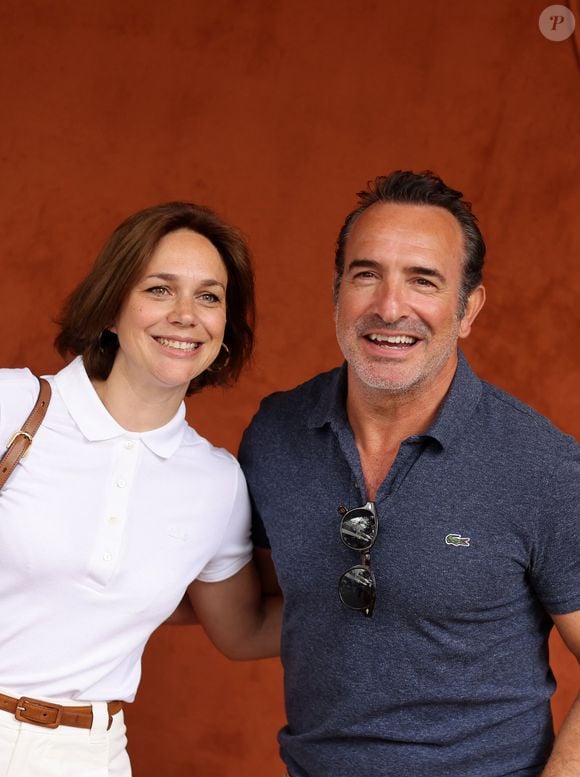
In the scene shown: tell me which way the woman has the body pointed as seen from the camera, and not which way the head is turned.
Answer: toward the camera
